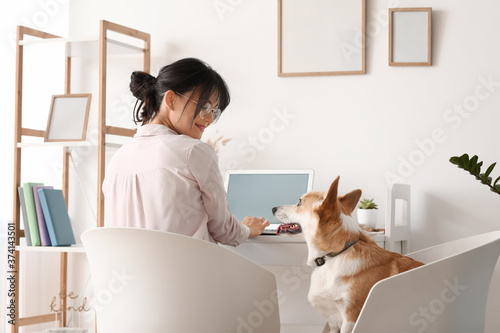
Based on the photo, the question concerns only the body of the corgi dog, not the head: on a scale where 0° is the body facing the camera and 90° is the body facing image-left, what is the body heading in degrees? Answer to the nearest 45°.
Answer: approximately 90°

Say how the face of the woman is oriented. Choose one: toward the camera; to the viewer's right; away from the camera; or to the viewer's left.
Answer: to the viewer's right

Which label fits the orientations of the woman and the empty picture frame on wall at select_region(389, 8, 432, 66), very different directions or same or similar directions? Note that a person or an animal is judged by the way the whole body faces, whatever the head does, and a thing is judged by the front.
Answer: very different directions

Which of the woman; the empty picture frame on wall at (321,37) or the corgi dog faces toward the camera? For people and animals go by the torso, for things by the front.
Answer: the empty picture frame on wall

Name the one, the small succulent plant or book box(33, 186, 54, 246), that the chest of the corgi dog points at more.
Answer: the book

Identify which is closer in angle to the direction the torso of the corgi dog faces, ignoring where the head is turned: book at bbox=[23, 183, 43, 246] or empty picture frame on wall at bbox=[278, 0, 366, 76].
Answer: the book

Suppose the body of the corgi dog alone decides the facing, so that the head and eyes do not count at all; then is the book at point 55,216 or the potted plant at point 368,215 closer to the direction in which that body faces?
the book

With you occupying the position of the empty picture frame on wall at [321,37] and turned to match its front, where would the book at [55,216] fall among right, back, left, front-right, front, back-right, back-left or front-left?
right
